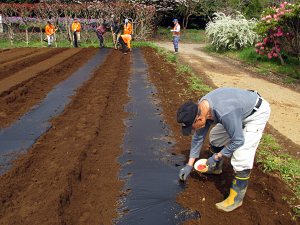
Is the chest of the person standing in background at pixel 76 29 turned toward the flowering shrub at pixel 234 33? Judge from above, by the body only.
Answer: no

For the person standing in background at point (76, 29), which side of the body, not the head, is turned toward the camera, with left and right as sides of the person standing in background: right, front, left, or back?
front

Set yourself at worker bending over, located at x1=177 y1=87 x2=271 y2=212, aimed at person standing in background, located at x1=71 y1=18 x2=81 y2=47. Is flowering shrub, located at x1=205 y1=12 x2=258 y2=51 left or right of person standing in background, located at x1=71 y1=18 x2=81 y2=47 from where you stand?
right

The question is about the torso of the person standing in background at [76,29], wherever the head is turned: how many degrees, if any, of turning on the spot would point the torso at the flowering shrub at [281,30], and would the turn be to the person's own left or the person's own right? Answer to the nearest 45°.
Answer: approximately 45° to the person's own left

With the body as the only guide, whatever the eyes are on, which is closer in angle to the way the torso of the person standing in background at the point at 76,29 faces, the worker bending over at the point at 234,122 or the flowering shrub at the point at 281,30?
the worker bending over

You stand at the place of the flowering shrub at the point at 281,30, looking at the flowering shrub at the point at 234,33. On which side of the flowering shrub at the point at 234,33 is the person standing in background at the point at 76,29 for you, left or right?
left

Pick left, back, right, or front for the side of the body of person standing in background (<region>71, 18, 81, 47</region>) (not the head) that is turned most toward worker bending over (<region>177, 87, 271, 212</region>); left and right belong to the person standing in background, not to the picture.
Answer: front
